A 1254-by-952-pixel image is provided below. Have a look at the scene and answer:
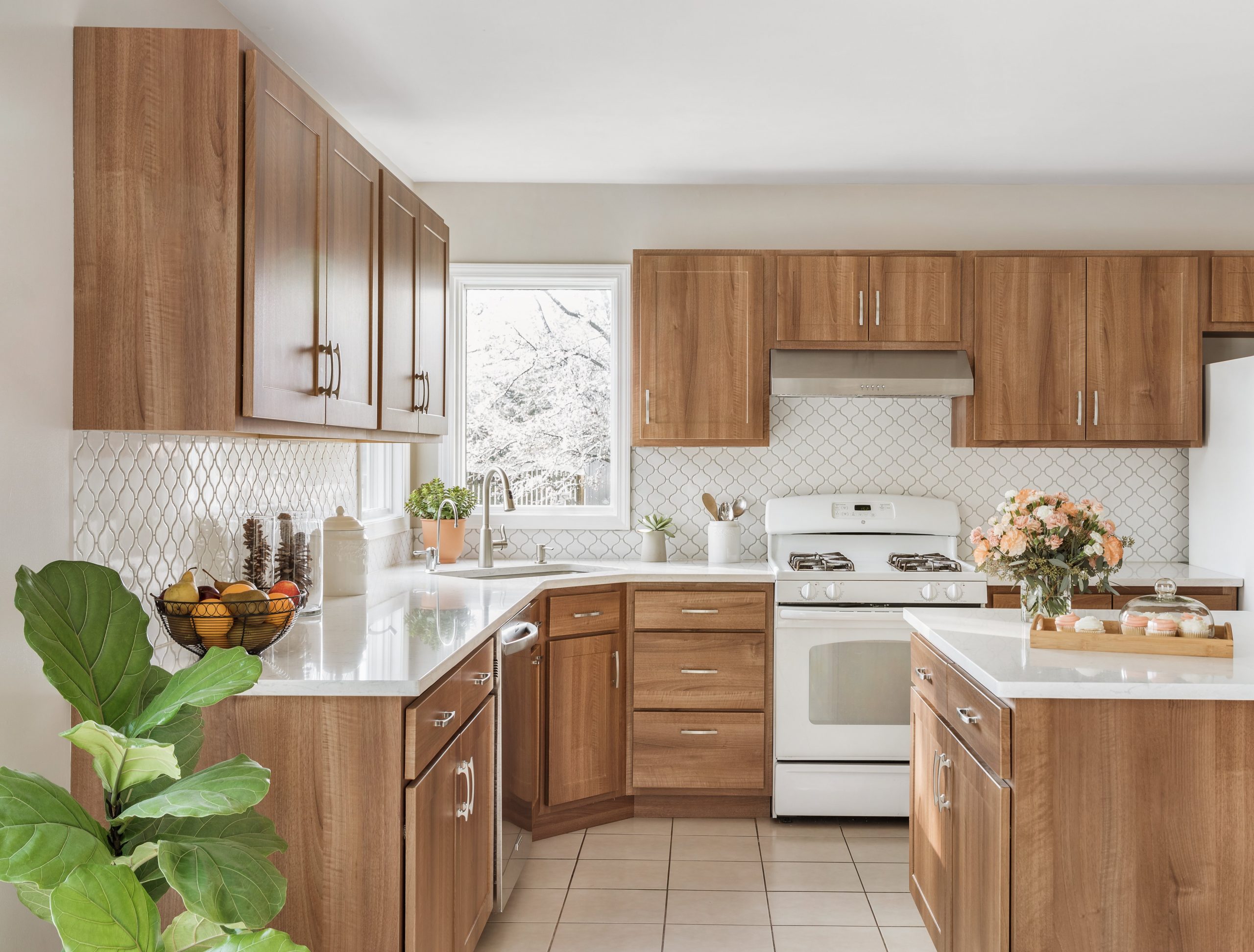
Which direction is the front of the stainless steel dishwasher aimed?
to the viewer's right

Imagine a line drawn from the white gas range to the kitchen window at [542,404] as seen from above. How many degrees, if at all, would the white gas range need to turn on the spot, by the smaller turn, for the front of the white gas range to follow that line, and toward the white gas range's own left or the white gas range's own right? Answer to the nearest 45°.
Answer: approximately 90° to the white gas range's own right

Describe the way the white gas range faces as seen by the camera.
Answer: facing the viewer

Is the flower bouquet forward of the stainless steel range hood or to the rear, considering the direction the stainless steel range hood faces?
forward

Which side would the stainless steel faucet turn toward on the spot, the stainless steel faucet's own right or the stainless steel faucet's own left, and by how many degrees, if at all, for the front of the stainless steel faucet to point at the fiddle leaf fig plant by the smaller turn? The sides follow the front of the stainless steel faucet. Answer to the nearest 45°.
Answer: approximately 45° to the stainless steel faucet's own right

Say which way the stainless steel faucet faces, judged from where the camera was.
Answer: facing the viewer and to the right of the viewer

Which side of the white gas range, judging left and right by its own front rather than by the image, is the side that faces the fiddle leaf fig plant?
front

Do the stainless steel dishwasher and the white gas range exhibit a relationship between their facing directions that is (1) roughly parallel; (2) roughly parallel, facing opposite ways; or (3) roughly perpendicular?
roughly perpendicular

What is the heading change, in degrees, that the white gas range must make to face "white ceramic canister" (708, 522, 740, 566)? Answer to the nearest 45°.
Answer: approximately 135° to its right

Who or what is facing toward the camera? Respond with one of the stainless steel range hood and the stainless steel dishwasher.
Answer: the stainless steel range hood

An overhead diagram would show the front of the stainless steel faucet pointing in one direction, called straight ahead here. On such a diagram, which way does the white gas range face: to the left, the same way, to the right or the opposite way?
to the right

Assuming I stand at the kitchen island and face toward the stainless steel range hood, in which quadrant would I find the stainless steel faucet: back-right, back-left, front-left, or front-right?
front-left

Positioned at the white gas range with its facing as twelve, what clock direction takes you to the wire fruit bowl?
The wire fruit bowl is roughly at 1 o'clock from the white gas range.

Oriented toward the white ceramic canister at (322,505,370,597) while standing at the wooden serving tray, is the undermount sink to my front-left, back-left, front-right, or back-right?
front-right

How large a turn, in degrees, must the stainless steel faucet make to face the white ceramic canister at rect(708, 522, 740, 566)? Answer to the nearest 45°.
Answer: approximately 45° to its left

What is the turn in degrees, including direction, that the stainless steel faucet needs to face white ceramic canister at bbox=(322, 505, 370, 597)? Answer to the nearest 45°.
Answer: approximately 90° to its right
